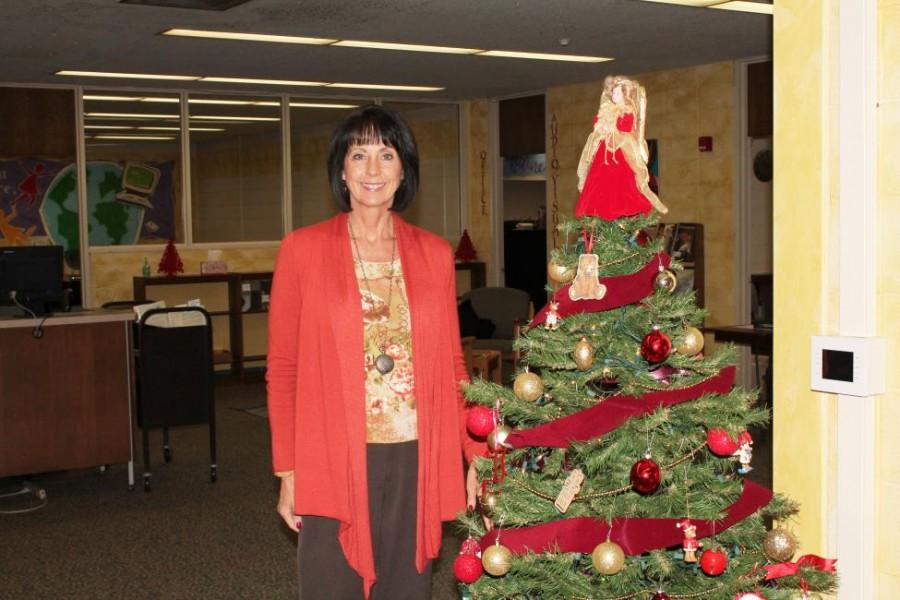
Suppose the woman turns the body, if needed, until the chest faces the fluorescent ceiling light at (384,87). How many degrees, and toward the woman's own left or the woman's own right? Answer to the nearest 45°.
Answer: approximately 180°

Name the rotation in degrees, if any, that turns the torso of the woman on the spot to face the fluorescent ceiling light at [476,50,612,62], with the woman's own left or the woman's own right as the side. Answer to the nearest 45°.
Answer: approximately 180°

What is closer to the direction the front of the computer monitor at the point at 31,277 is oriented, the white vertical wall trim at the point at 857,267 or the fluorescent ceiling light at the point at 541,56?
the fluorescent ceiling light

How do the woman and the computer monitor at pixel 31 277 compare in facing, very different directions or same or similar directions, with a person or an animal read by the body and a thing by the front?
very different directions

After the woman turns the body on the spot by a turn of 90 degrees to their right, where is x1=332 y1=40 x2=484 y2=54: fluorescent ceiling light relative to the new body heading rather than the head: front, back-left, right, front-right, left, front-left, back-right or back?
right

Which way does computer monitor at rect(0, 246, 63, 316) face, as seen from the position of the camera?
facing away from the viewer
